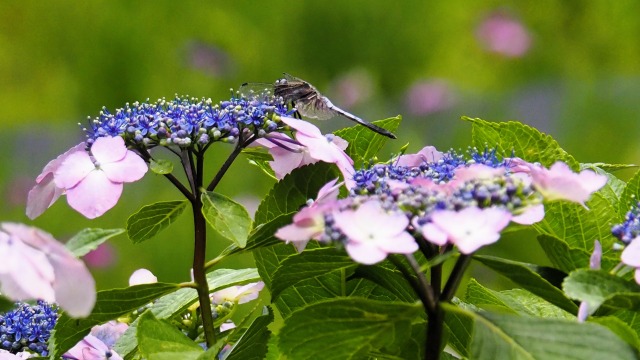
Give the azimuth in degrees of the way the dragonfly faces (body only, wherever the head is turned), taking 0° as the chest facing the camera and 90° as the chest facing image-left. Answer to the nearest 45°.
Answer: approximately 90°

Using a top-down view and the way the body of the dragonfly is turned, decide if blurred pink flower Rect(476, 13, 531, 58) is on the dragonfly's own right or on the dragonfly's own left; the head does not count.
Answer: on the dragonfly's own right
